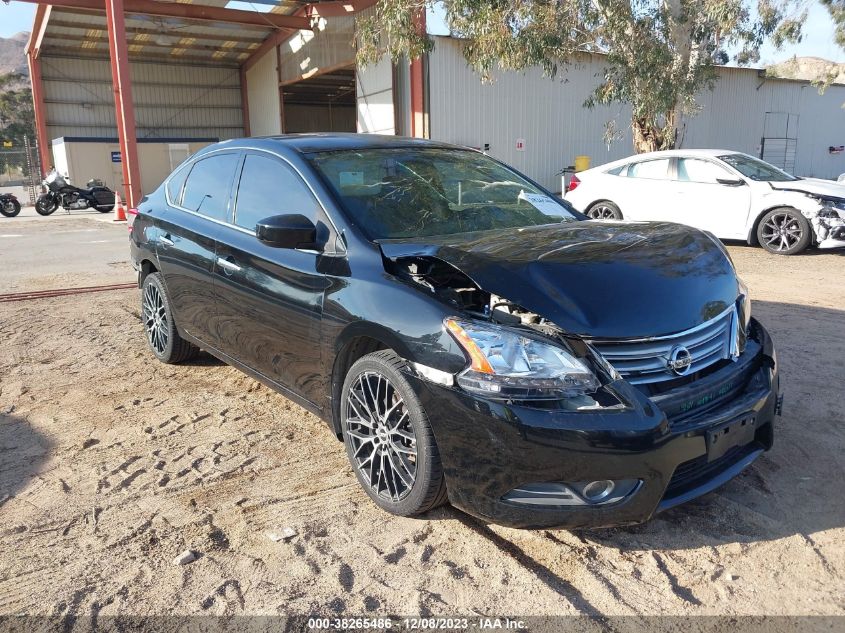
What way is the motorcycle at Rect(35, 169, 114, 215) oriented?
to the viewer's left

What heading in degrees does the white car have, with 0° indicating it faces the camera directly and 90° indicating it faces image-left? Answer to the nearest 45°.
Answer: approximately 315°

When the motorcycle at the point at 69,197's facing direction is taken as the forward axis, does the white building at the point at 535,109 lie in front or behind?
behind

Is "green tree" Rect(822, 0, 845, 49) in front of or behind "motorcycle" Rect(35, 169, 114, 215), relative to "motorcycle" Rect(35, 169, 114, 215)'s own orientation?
behind

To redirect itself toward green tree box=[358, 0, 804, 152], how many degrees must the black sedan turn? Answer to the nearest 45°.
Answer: approximately 135° to its left

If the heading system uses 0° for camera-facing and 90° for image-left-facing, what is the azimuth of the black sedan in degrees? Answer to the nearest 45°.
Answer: approximately 315°

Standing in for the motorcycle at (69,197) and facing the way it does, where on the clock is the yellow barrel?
The yellow barrel is roughly at 7 o'clock from the motorcycle.

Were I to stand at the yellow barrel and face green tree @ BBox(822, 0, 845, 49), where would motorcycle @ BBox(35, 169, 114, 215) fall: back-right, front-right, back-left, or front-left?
back-left

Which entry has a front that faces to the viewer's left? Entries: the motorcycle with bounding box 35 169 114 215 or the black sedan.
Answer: the motorcycle

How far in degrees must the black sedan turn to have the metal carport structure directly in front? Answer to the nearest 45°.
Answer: approximately 180°

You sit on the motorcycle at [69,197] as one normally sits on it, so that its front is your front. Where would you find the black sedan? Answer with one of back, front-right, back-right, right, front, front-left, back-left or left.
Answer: left

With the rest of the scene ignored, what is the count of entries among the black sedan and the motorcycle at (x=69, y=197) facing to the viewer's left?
1

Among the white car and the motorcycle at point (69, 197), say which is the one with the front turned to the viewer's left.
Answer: the motorcycle

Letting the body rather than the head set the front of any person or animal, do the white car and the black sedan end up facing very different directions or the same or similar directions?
same or similar directions

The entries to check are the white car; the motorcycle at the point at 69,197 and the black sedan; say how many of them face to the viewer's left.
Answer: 1

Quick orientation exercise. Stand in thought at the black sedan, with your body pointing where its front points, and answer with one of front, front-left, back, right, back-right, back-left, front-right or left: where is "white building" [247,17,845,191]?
back-left

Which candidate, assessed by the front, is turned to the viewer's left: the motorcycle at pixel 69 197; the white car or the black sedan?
the motorcycle
